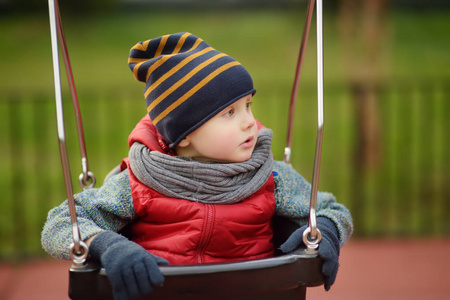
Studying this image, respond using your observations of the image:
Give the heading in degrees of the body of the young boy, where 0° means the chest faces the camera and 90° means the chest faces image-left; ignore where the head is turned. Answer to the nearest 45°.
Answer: approximately 0°

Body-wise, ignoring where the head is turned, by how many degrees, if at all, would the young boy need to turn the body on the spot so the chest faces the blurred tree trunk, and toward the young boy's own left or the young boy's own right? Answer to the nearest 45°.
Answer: approximately 135° to the young boy's own left
